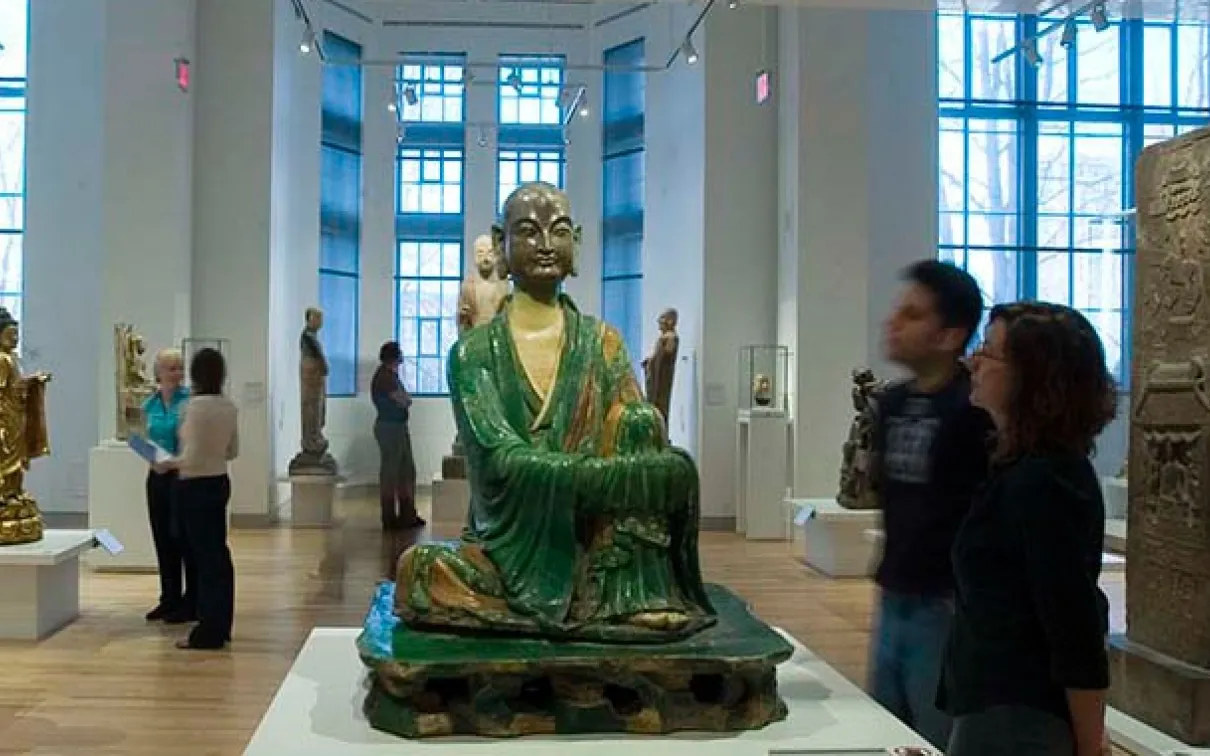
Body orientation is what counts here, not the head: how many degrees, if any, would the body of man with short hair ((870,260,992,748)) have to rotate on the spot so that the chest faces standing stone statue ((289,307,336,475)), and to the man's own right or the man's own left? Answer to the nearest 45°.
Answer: approximately 90° to the man's own right

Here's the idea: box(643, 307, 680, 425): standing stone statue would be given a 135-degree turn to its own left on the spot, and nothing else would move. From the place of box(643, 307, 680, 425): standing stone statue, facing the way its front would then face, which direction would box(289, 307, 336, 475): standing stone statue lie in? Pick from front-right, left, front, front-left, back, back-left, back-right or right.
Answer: back

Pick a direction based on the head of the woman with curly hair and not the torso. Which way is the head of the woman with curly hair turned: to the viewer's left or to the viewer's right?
to the viewer's left

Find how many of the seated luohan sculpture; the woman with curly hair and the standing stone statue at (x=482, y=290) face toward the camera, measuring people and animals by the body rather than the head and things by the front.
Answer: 2

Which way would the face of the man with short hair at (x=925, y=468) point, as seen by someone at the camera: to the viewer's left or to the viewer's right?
to the viewer's left

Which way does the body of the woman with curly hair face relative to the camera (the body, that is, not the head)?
to the viewer's left

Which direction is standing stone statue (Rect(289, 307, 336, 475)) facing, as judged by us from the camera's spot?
facing the viewer and to the right of the viewer

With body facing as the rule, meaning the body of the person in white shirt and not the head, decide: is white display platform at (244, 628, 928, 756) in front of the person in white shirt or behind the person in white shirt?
behind

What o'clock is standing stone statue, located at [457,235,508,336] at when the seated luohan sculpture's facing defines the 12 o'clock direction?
The standing stone statue is roughly at 6 o'clock from the seated luohan sculpture.

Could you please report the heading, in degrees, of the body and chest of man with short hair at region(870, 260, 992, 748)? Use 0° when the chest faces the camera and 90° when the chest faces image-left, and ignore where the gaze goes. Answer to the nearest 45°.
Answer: approximately 45°
